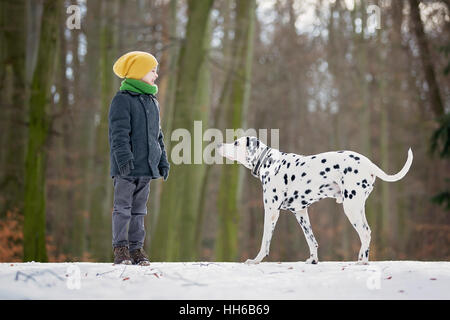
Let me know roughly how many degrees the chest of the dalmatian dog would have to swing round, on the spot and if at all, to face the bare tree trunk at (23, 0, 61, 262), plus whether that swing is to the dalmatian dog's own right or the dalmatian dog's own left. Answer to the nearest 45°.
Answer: approximately 45° to the dalmatian dog's own right

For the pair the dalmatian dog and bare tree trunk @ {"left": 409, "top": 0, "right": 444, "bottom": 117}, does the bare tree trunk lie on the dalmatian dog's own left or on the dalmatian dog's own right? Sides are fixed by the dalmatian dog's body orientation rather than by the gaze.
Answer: on the dalmatian dog's own right

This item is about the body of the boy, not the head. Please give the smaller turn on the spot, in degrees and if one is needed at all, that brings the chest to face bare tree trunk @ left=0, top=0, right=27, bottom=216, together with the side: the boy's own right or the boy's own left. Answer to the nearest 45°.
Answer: approximately 135° to the boy's own left

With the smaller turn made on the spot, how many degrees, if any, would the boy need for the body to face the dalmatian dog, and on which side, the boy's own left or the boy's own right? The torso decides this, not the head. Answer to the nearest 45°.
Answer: approximately 45° to the boy's own left

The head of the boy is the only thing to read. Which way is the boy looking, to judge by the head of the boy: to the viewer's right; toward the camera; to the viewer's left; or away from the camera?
to the viewer's right

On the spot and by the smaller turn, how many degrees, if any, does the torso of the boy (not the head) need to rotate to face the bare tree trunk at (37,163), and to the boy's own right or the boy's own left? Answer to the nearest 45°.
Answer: approximately 135° to the boy's own left

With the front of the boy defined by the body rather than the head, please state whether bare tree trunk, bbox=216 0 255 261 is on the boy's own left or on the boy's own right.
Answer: on the boy's own left

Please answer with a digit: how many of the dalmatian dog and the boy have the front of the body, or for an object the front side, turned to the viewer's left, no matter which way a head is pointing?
1

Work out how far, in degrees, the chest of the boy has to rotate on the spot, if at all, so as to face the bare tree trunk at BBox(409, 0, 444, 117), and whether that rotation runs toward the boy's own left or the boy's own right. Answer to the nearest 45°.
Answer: approximately 90° to the boy's own left

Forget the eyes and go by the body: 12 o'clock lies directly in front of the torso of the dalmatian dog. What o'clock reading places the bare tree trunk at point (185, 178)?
The bare tree trunk is roughly at 2 o'clock from the dalmatian dog.

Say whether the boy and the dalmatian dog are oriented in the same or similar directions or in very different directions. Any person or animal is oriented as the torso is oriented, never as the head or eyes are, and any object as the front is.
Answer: very different directions

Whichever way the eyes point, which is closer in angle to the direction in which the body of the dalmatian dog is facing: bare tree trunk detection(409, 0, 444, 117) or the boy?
the boy

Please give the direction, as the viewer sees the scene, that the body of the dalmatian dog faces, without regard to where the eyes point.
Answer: to the viewer's left
